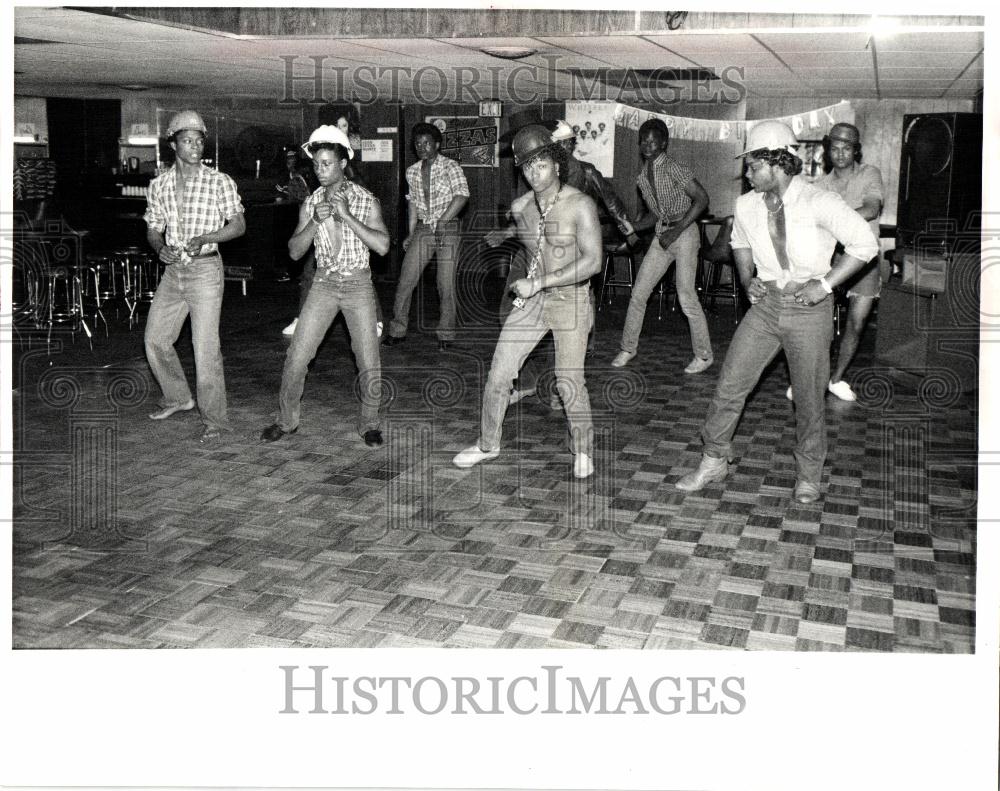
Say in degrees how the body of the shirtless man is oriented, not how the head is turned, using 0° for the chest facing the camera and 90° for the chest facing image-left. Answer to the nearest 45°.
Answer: approximately 45°

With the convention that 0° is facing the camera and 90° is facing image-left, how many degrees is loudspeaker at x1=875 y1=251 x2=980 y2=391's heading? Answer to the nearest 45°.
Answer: approximately 45°

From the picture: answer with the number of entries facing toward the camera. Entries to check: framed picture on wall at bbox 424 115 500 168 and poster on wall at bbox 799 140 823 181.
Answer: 2

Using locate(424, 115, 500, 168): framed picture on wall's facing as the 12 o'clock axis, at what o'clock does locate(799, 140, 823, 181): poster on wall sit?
locate(799, 140, 823, 181): poster on wall is roughly at 10 o'clock from locate(424, 115, 500, 168): framed picture on wall.

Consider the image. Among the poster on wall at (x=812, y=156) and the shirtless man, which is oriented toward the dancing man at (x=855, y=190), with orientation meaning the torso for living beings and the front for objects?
the poster on wall

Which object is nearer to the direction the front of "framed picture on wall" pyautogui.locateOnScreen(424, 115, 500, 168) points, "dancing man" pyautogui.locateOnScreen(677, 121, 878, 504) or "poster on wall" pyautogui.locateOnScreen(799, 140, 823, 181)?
the dancing man

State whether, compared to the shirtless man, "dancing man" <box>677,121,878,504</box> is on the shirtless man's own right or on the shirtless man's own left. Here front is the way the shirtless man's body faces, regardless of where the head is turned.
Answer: on the shirtless man's own left

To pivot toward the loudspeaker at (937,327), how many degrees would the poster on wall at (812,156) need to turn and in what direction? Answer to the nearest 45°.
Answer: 0° — it already faces it

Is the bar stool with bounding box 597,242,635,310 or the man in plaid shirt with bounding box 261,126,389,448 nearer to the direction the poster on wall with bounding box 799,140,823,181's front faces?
the man in plaid shirt

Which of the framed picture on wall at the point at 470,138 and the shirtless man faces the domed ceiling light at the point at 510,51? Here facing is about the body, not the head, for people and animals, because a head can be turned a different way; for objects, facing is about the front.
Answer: the framed picture on wall

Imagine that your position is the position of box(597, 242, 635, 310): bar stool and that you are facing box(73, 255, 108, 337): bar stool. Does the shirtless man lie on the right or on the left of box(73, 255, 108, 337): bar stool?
left
